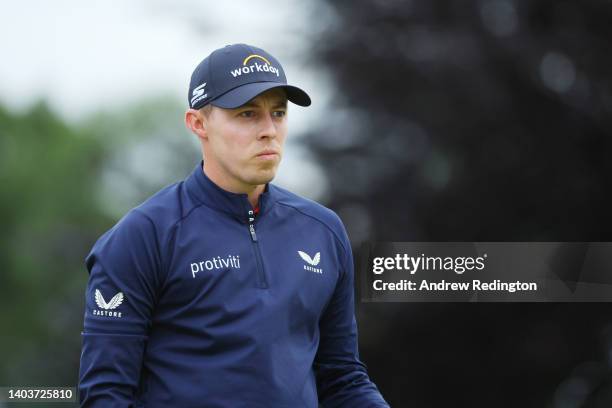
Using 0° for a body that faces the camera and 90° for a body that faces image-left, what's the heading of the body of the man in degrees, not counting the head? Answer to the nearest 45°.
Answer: approximately 315°
